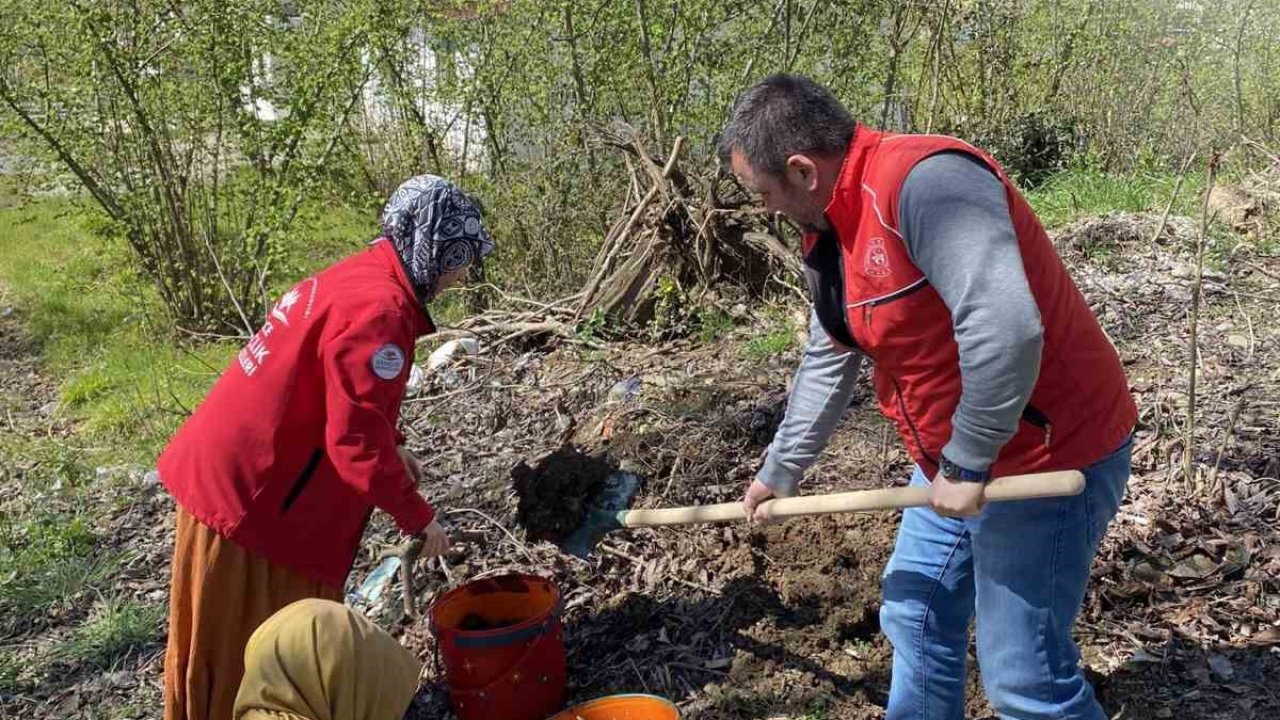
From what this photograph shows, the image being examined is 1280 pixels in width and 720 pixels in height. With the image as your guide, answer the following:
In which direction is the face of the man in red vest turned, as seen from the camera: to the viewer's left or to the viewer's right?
to the viewer's left

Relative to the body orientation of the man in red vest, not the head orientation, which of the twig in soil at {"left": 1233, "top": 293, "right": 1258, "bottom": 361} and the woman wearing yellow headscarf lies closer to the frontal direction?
the woman wearing yellow headscarf

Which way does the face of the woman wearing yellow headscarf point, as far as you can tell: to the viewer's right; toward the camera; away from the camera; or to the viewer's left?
away from the camera

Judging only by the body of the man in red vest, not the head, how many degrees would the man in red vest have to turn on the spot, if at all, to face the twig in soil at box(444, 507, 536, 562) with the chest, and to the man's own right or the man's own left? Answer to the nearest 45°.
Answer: approximately 45° to the man's own right

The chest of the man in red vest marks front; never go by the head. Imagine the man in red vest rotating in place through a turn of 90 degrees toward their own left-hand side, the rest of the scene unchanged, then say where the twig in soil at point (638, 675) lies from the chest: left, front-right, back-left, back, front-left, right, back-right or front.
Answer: back-right

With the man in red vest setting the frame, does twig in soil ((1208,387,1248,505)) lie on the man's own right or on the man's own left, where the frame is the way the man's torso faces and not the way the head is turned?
on the man's own right

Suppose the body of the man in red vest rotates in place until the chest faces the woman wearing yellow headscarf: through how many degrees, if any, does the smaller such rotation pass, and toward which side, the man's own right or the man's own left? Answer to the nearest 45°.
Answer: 0° — they already face them

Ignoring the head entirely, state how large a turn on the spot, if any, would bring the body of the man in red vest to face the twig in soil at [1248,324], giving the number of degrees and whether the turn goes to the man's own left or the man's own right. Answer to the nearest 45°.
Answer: approximately 135° to the man's own right

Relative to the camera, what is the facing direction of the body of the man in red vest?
to the viewer's left

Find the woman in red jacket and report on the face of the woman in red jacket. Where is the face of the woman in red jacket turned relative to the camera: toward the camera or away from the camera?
away from the camera

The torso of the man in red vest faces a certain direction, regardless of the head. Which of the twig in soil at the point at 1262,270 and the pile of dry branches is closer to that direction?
the pile of dry branches

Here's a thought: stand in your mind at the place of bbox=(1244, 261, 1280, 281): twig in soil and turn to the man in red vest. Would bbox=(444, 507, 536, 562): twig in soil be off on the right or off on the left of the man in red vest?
right

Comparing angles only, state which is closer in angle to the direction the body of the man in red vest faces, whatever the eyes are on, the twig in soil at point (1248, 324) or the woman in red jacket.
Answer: the woman in red jacket
